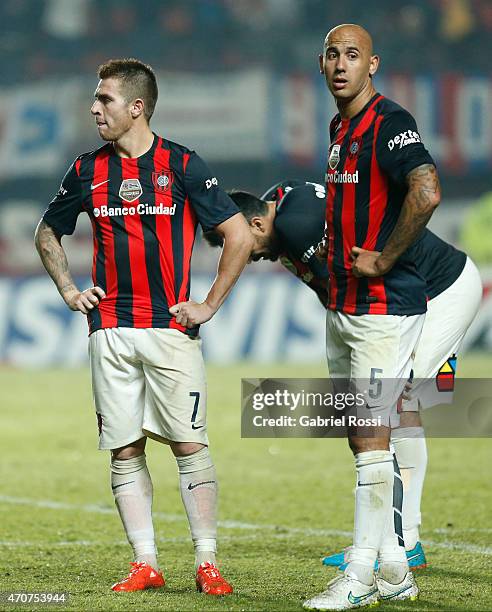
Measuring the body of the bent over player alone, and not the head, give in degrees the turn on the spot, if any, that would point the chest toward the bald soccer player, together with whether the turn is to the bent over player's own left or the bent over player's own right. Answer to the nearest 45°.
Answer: approximately 90° to the bent over player's own left

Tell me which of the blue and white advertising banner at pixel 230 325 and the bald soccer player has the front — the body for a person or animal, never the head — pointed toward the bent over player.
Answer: the blue and white advertising banner

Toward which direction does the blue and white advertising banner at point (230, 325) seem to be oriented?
toward the camera

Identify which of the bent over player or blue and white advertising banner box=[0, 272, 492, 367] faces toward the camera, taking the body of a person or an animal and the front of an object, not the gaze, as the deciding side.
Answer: the blue and white advertising banner

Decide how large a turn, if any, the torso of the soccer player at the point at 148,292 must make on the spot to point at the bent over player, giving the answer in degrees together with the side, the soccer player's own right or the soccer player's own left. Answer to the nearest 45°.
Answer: approximately 135° to the soccer player's own left

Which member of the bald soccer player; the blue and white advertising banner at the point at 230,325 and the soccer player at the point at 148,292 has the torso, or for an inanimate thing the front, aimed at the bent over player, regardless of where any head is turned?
the blue and white advertising banner

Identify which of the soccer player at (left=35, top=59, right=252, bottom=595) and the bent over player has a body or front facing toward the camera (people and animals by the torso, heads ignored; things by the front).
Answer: the soccer player

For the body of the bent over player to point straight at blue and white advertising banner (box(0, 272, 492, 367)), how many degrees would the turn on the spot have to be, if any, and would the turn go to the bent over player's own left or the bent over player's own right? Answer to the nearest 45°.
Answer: approximately 90° to the bent over player's own right

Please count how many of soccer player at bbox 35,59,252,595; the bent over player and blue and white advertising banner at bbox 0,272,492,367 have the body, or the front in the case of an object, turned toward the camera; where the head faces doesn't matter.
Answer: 2

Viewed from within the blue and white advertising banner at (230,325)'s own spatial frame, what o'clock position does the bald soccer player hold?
The bald soccer player is roughly at 12 o'clock from the blue and white advertising banner.

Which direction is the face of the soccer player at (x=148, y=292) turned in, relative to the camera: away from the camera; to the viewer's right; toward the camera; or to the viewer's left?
to the viewer's left

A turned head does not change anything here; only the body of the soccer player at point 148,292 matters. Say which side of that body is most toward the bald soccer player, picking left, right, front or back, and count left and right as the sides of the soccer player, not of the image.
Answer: left

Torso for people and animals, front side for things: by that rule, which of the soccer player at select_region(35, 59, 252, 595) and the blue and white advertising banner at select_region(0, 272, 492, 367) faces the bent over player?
the blue and white advertising banner

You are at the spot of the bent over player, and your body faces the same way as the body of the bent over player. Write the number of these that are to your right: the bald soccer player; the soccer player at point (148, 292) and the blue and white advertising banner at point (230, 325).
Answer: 1

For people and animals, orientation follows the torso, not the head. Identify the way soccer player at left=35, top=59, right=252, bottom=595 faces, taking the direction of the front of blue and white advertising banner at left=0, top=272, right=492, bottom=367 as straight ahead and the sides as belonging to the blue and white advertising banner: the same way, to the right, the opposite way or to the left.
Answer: the same way

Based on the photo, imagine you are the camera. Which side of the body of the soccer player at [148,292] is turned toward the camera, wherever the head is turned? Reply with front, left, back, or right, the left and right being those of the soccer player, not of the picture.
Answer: front

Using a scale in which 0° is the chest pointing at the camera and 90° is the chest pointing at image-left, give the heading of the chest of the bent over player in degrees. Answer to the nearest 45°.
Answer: approximately 90°
